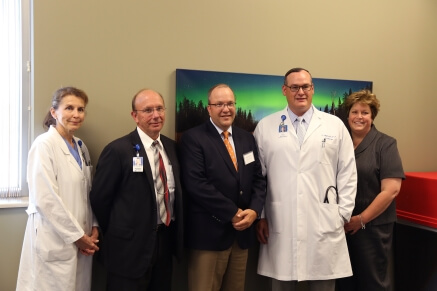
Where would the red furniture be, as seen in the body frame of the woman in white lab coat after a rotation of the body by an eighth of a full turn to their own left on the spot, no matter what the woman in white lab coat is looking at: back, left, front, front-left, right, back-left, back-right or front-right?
front

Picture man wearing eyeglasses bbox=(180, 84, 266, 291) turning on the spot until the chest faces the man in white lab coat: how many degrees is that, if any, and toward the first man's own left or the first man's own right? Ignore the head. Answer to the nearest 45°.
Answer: approximately 45° to the first man's own left

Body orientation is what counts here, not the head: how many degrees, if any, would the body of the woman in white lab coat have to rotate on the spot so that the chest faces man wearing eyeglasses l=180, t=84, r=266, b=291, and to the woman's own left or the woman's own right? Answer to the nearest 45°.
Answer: approximately 45° to the woman's own left

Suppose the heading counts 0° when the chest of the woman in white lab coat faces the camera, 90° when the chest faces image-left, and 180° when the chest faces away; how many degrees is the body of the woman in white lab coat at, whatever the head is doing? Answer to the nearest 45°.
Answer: approximately 315°

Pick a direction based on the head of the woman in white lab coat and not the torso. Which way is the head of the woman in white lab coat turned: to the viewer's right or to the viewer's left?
to the viewer's right

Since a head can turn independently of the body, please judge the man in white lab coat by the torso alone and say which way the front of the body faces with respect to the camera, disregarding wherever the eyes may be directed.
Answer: toward the camera

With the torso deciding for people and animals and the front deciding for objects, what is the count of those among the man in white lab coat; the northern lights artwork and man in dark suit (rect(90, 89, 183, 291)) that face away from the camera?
0

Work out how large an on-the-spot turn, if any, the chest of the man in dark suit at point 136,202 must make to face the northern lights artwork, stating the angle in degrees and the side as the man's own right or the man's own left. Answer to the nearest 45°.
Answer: approximately 90° to the man's own left

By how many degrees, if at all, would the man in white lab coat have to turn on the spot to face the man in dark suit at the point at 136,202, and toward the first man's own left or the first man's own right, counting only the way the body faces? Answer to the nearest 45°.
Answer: approximately 45° to the first man's own right

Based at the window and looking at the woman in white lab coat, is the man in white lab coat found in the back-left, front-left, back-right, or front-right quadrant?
front-left

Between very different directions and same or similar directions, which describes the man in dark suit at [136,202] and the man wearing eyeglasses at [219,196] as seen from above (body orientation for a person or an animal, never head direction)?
same or similar directions

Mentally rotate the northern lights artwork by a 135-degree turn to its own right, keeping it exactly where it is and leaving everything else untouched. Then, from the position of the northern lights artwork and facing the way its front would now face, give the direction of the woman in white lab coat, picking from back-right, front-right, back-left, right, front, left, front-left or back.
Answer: front-left

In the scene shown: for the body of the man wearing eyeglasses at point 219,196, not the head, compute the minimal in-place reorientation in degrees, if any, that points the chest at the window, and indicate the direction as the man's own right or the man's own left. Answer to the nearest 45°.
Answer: approximately 135° to the man's own right
